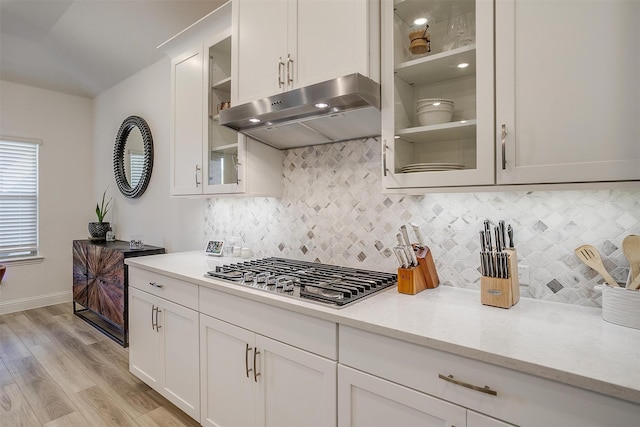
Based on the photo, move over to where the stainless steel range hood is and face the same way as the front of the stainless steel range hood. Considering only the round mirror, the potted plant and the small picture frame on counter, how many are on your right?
3

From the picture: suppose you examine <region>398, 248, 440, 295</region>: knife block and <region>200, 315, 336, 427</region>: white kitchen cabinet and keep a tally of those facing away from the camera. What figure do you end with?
0

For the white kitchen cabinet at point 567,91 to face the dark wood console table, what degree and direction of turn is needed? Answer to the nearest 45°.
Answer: approximately 90° to its right

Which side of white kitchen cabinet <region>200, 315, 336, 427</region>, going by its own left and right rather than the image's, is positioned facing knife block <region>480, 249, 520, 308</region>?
left

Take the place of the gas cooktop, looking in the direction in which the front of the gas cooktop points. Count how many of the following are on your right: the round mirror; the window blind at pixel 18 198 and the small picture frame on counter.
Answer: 3

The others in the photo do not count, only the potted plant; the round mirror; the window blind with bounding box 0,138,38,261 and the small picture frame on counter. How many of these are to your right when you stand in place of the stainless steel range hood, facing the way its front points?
4

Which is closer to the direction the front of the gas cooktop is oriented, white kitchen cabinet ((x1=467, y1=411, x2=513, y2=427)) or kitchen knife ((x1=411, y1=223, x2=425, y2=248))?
the white kitchen cabinet

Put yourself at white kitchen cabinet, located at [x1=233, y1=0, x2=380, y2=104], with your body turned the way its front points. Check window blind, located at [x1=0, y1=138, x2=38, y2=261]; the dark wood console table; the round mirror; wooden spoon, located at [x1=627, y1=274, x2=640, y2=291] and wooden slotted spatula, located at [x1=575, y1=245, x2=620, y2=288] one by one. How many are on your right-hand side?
3

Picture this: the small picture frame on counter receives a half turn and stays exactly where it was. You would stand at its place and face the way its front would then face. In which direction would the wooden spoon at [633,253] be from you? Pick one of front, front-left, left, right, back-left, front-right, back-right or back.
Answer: right

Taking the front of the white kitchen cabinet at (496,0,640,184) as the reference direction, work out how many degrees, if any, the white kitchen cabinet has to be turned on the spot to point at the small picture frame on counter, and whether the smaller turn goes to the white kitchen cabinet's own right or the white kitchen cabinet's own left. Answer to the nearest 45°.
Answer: approximately 90° to the white kitchen cabinet's own right

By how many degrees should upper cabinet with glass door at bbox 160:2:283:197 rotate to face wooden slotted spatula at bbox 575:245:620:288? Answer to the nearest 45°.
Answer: approximately 90° to its left
